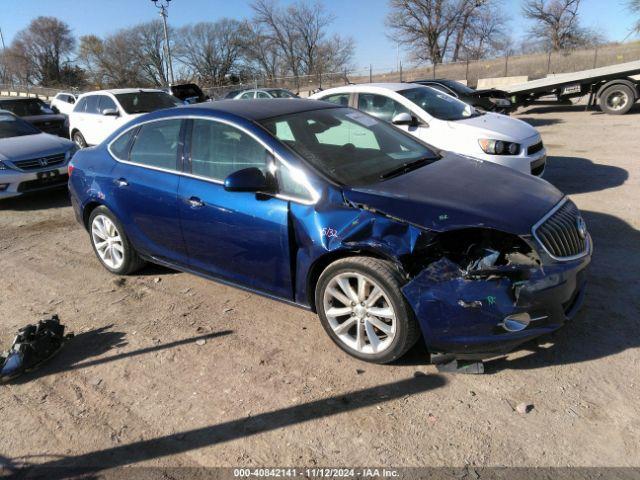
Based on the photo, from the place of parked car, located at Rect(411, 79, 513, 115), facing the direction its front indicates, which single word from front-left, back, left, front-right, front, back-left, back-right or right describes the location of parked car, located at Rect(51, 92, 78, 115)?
back-right

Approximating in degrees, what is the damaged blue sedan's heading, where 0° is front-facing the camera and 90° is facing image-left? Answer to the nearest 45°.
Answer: approximately 315°

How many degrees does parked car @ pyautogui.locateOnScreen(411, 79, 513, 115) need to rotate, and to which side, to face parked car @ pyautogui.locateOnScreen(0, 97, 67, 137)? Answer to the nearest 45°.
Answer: approximately 135° to its right

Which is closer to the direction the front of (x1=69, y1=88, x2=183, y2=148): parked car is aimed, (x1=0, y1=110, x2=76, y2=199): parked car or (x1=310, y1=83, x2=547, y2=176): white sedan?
the white sedan

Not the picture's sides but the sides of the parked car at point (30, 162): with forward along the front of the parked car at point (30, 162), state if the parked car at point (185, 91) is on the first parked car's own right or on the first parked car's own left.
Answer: on the first parked car's own left
